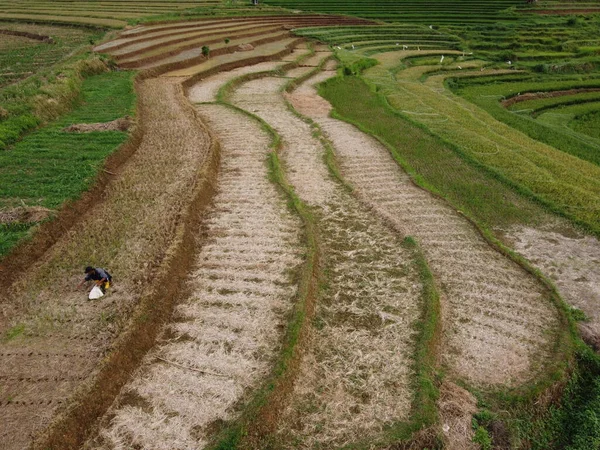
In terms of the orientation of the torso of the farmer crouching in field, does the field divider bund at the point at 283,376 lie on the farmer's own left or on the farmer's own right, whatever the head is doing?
on the farmer's own left

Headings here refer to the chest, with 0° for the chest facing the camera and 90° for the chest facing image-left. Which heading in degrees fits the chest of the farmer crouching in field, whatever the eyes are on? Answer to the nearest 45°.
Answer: approximately 45°

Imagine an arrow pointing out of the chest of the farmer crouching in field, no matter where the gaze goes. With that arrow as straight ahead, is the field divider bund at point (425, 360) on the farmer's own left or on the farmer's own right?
on the farmer's own left

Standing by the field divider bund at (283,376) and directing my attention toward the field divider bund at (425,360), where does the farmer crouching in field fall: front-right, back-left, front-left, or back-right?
back-left
